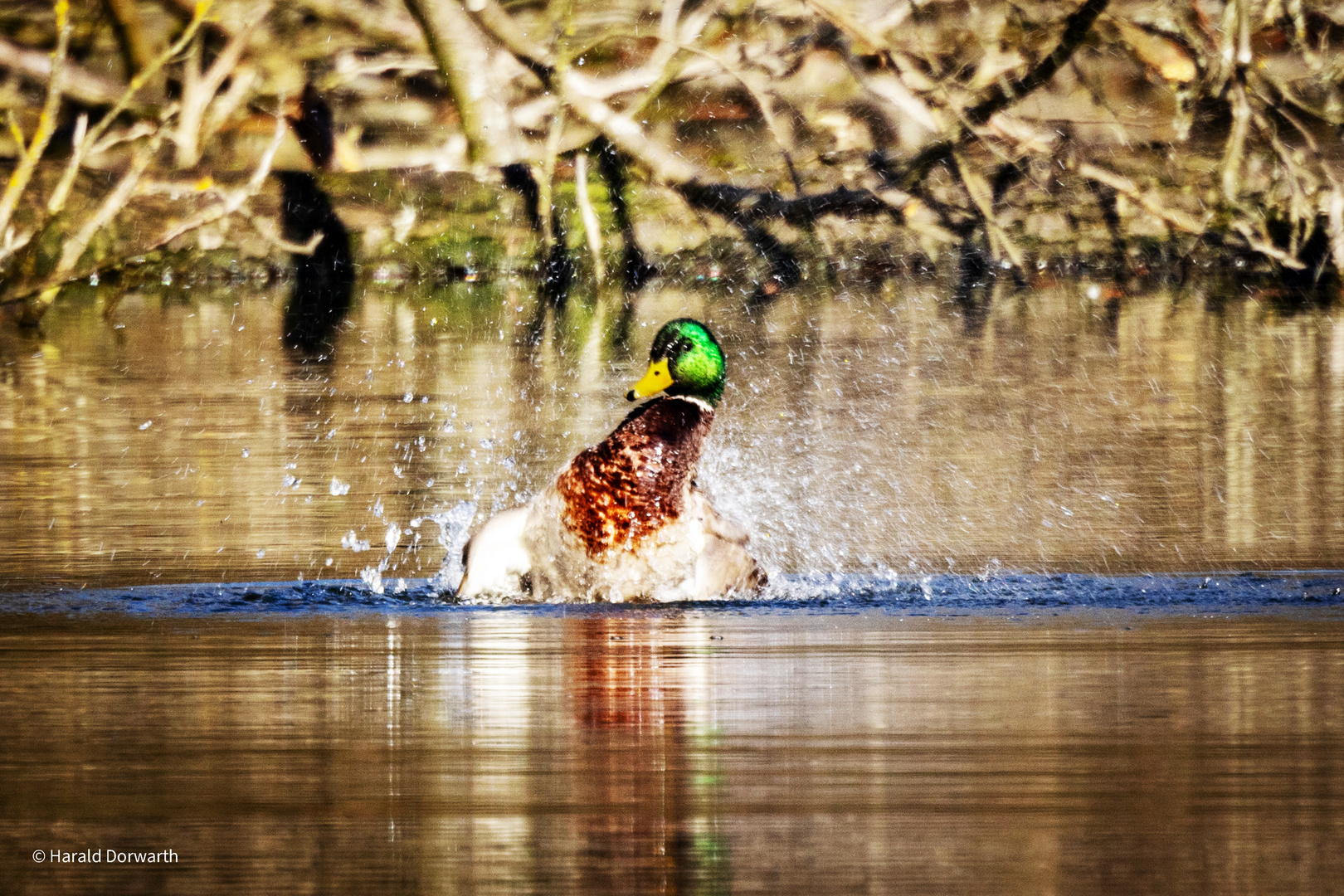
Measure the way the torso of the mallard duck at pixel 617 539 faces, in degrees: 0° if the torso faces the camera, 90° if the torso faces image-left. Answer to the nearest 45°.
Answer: approximately 0°
